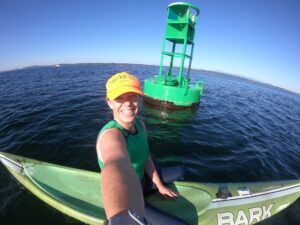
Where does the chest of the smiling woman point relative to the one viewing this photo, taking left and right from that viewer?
facing the viewer and to the right of the viewer
